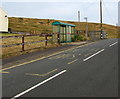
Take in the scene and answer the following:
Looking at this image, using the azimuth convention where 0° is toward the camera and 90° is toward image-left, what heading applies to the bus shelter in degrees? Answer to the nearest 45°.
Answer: approximately 315°
